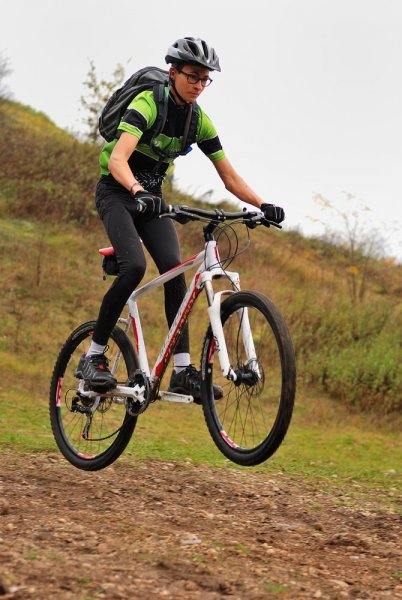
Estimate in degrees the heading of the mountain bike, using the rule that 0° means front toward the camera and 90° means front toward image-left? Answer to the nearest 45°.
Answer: approximately 315°

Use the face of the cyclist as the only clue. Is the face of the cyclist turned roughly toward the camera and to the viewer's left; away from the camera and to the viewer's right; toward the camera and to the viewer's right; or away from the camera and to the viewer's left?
toward the camera and to the viewer's right

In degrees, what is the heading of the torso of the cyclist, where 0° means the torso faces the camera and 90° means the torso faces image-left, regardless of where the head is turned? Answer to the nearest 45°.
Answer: approximately 315°
